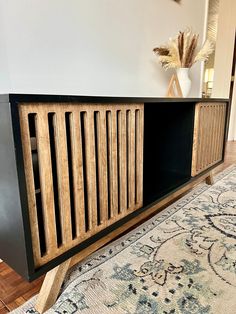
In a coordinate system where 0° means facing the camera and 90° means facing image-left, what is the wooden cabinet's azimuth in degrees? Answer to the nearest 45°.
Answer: approximately 315°
